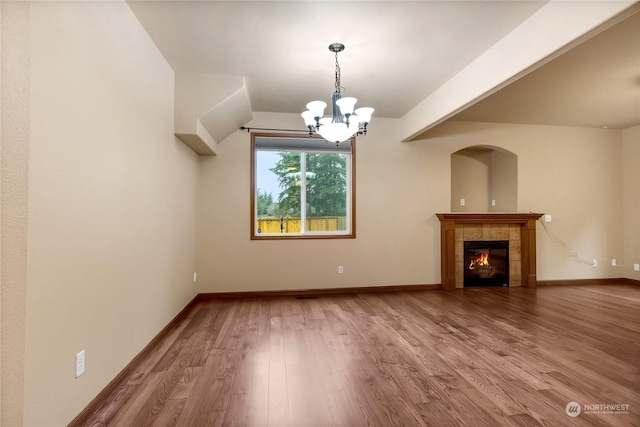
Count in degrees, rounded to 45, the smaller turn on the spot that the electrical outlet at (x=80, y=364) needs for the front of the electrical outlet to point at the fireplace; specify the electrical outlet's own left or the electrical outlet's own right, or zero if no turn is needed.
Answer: approximately 45° to the electrical outlet's own left

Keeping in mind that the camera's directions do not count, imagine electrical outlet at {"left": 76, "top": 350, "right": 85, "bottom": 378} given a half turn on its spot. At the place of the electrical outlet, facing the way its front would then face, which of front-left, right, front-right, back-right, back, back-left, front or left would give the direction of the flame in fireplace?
back-right

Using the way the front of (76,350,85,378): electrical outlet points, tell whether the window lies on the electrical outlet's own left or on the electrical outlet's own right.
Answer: on the electrical outlet's own left

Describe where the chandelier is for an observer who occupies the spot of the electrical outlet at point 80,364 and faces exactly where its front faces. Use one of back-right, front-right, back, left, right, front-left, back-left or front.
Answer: front-left

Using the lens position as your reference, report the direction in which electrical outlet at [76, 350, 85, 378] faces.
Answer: facing the viewer and to the right of the viewer
